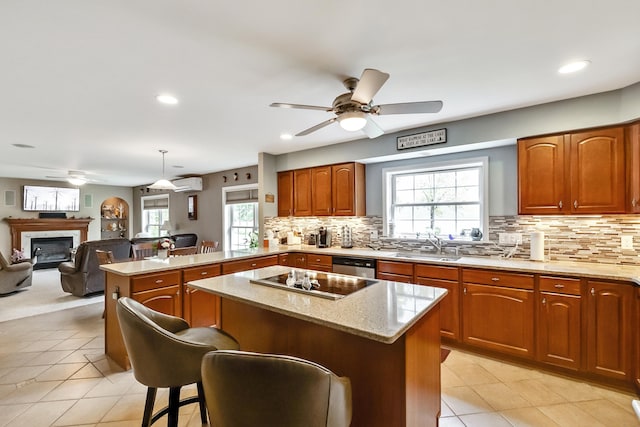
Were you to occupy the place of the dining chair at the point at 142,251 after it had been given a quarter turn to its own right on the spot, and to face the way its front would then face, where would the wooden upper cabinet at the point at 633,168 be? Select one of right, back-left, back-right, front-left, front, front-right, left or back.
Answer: front-right

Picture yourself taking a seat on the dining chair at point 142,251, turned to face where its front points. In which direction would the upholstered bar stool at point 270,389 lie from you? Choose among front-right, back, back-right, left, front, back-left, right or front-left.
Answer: back

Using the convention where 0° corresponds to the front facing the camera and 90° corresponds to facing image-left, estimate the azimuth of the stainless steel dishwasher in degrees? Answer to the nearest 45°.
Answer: approximately 45°

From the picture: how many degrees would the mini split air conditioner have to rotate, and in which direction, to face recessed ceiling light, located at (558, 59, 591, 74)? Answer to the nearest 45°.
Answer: approximately 45° to its left

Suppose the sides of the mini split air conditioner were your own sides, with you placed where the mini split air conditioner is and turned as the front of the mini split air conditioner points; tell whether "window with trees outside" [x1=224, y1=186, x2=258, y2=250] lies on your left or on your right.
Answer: on your left

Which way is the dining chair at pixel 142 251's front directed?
away from the camera

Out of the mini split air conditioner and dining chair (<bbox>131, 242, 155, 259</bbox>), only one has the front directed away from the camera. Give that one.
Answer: the dining chair

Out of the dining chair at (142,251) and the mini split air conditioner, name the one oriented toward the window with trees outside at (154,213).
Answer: the dining chair

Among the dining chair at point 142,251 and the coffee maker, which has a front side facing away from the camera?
the dining chair

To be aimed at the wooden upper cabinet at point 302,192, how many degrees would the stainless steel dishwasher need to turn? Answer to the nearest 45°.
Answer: approximately 90° to its right

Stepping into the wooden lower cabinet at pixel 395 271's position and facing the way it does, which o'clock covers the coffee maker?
The coffee maker is roughly at 3 o'clock from the wooden lower cabinet.

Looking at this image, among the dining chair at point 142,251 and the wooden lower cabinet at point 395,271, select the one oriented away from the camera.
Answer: the dining chair

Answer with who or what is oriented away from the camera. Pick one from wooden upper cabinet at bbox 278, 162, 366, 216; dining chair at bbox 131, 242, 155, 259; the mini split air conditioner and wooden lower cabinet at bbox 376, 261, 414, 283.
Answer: the dining chair

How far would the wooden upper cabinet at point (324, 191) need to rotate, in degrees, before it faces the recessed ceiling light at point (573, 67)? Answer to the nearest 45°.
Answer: approximately 90° to its left

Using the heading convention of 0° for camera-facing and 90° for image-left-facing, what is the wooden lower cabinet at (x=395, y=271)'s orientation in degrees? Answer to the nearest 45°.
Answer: approximately 45°

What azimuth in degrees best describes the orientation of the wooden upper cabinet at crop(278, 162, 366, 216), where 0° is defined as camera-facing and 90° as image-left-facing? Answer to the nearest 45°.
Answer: approximately 45°
